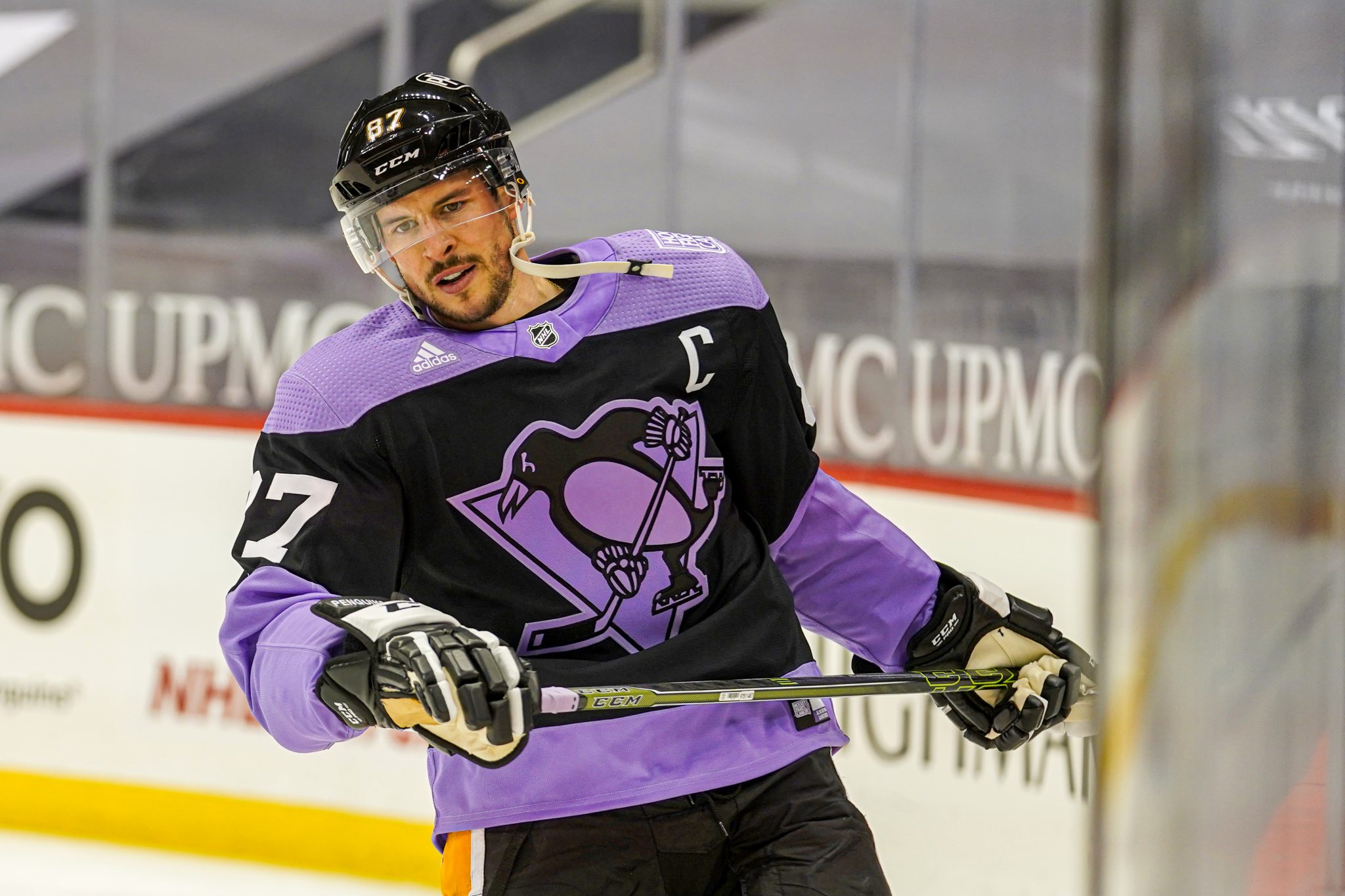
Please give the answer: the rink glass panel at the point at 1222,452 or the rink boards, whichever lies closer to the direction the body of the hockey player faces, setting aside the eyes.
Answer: the rink glass panel

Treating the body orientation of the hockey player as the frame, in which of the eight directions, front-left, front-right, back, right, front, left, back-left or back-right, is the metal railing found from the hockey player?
back

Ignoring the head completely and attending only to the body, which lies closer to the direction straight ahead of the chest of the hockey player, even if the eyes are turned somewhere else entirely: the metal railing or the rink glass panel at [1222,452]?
the rink glass panel

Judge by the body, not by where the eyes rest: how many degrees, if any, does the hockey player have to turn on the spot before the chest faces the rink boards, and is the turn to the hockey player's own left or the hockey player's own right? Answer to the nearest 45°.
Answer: approximately 135° to the hockey player's own right

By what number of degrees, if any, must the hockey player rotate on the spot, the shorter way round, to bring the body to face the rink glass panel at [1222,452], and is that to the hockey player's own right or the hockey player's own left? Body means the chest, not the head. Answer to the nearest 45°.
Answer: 0° — they already face it

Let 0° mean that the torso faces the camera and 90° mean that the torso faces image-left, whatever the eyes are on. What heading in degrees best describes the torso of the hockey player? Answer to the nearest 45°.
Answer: approximately 0°
